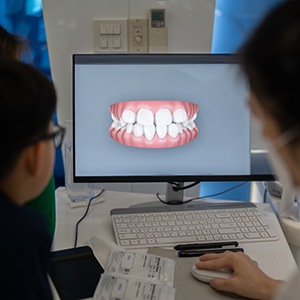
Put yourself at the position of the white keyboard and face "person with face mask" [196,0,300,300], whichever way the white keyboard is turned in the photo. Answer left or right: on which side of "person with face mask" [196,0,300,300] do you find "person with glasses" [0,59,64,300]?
right

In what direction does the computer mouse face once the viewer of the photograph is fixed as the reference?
facing to the left of the viewer

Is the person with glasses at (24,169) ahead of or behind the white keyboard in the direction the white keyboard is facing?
ahead

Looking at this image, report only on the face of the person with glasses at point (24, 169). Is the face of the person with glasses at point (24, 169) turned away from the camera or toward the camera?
away from the camera

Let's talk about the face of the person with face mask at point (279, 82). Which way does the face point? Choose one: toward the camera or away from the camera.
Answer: away from the camera

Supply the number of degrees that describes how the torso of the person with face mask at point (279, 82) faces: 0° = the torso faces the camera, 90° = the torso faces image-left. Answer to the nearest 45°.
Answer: approximately 135°

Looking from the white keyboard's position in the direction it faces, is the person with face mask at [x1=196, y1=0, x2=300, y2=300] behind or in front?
in front

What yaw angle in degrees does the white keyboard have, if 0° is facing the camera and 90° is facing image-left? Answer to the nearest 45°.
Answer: approximately 0°

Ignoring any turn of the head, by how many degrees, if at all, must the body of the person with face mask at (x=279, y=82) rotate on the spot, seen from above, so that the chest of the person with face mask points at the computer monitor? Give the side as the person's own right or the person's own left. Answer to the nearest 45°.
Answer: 0° — they already face it
